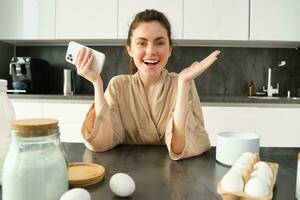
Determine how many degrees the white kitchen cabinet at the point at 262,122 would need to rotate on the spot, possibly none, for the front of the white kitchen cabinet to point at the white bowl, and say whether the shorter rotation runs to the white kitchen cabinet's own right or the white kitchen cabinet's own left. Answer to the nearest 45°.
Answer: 0° — it already faces it

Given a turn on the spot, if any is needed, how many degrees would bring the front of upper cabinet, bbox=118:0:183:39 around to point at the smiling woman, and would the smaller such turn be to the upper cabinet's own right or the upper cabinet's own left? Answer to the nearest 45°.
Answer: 0° — it already faces them

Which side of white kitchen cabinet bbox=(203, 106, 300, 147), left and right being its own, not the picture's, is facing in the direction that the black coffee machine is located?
right

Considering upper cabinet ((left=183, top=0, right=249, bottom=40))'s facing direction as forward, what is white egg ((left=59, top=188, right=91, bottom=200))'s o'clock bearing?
The white egg is roughly at 12 o'clock from the upper cabinet.

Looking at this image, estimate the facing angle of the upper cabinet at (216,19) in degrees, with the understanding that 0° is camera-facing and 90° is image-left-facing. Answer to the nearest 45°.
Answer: approximately 0°

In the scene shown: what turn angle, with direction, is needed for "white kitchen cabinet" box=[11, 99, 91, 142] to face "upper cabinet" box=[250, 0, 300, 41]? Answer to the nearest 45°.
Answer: approximately 90° to its left

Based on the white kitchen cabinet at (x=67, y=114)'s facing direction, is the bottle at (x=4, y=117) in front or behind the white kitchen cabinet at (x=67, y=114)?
in front
